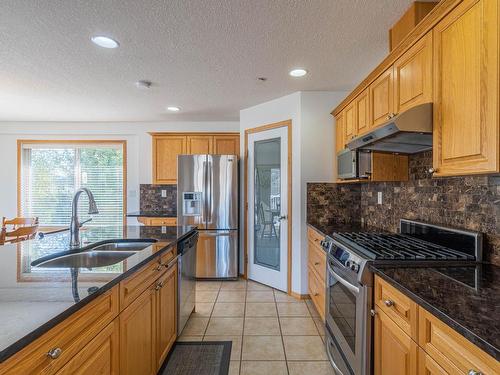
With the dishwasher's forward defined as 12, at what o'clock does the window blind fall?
The window blind is roughly at 8 o'clock from the dishwasher.

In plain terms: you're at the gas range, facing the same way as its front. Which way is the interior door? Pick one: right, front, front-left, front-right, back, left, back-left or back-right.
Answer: right

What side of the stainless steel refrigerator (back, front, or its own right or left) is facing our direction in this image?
front

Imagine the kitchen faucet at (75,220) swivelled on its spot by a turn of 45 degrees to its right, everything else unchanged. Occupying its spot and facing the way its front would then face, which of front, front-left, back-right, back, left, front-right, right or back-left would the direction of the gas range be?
front-left

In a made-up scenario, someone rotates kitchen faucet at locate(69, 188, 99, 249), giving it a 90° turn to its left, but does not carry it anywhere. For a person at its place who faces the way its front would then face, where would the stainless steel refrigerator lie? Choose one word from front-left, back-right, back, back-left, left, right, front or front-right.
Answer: front

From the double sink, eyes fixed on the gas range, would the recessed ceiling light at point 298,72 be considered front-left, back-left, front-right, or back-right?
front-left

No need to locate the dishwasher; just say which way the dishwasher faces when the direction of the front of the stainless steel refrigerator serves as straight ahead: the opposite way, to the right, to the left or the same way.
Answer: to the left

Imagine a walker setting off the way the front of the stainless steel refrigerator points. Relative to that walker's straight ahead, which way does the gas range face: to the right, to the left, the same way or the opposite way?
to the right

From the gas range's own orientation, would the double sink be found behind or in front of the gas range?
in front

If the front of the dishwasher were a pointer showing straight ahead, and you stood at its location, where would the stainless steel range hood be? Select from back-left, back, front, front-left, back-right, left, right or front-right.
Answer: front-right

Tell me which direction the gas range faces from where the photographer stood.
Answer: facing the viewer and to the left of the viewer

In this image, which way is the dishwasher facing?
to the viewer's right

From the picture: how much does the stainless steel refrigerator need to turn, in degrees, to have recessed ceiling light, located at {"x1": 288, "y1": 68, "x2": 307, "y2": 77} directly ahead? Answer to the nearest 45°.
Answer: approximately 45° to its left

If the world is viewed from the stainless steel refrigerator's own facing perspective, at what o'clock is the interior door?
The interior door is roughly at 10 o'clock from the stainless steel refrigerator.

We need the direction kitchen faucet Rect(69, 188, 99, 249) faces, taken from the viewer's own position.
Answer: facing the viewer and to the right of the viewer

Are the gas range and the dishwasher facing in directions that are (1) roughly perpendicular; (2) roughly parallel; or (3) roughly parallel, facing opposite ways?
roughly parallel, facing opposite ways

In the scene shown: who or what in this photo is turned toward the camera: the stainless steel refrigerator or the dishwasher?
the stainless steel refrigerator
